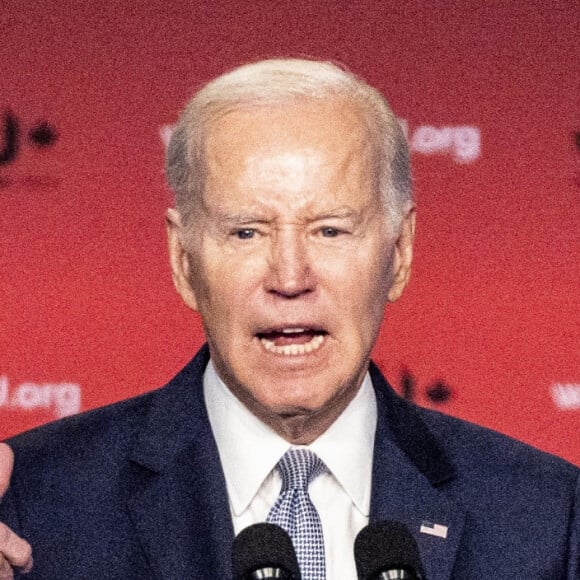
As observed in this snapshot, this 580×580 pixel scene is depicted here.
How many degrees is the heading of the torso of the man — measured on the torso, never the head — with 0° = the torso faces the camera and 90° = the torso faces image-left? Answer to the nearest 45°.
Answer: approximately 0°
